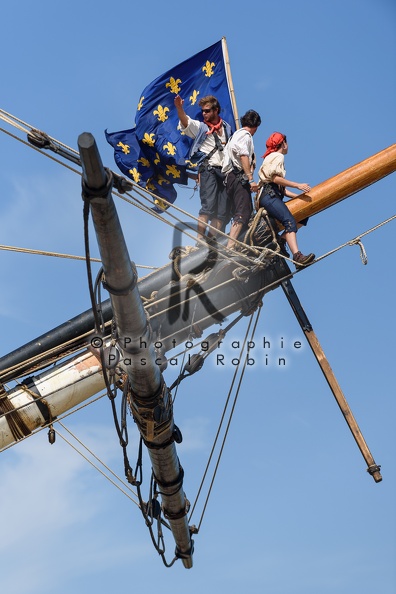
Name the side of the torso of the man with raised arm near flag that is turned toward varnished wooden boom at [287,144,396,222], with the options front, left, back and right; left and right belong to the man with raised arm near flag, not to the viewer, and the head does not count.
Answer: left

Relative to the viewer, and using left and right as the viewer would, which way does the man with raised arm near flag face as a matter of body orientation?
facing the viewer
